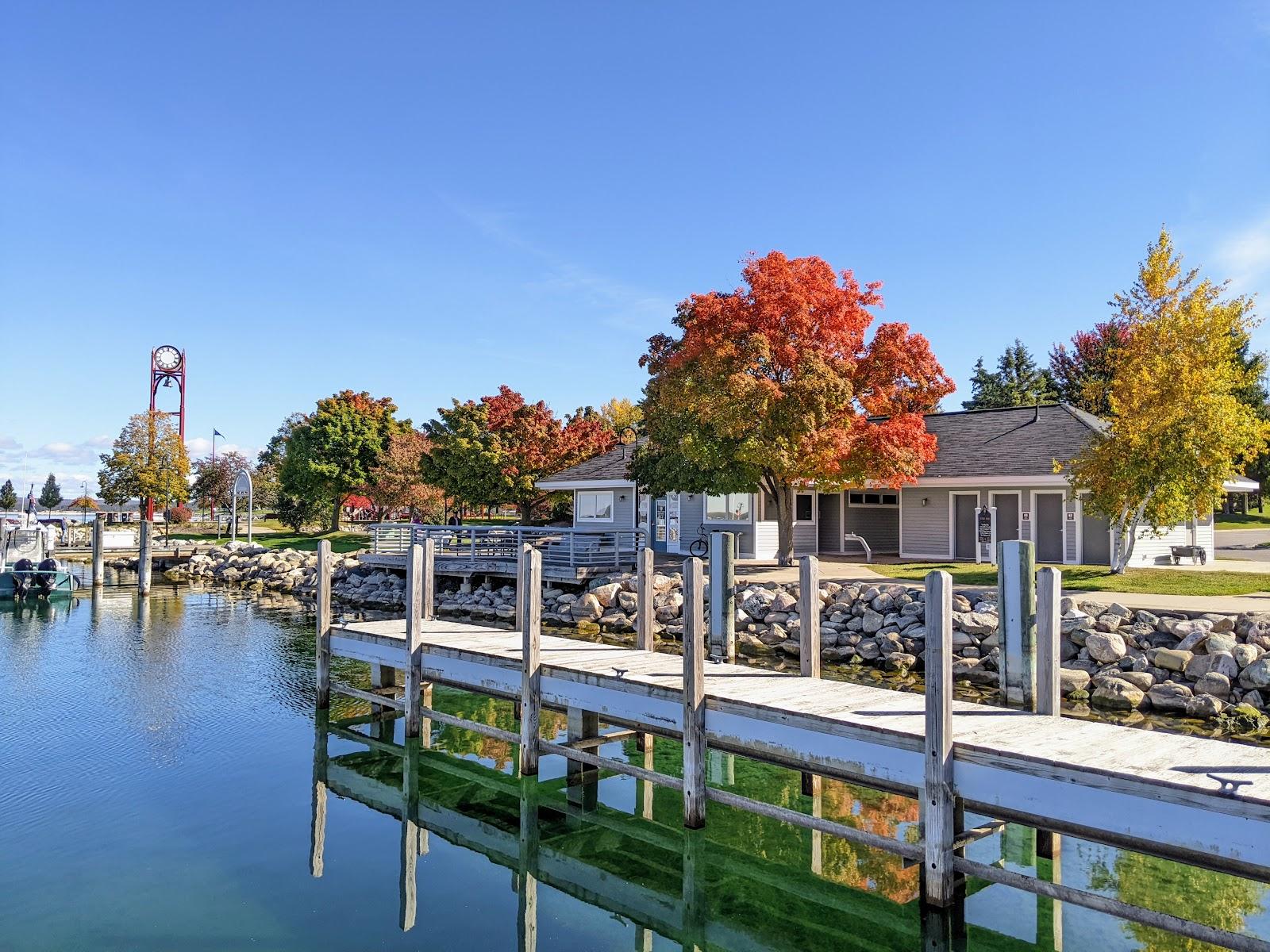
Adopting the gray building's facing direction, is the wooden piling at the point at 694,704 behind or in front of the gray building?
in front

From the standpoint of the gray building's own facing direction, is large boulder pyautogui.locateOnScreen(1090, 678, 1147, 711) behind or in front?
in front

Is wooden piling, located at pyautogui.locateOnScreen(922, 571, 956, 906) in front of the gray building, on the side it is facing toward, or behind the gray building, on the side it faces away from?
in front

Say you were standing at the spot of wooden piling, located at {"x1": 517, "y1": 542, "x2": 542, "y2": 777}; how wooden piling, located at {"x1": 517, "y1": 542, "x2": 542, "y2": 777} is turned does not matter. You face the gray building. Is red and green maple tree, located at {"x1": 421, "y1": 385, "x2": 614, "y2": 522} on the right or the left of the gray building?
left

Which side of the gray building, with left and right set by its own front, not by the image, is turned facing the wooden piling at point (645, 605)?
front

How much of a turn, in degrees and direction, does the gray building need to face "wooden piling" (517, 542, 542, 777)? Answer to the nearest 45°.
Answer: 0° — it already faces it

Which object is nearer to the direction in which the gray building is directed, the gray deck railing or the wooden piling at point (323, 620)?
the wooden piling

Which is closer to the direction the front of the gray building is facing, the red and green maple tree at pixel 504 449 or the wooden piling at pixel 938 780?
the wooden piling

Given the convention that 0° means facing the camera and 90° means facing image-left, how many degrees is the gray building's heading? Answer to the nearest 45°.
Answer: approximately 0°

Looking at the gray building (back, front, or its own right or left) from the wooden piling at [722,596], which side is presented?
front

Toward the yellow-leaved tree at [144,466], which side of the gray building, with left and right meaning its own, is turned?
right

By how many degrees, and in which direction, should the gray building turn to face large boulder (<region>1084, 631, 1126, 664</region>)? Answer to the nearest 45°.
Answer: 0° — it already faces it

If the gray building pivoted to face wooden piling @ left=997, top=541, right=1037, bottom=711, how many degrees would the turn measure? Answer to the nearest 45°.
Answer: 0° — it already faces it
